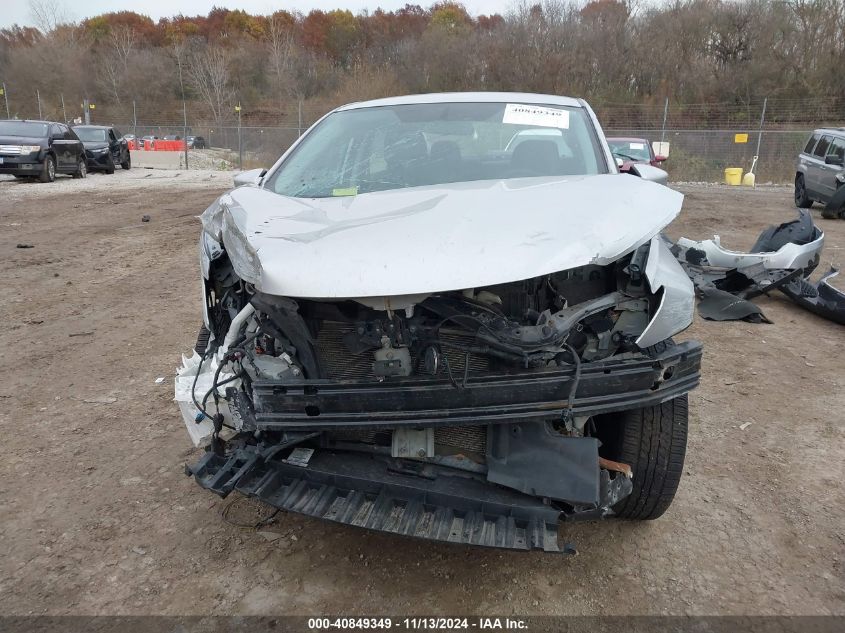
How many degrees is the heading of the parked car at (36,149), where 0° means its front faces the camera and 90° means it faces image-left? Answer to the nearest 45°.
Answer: approximately 45°

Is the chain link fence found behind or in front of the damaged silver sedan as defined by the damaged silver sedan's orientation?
behind

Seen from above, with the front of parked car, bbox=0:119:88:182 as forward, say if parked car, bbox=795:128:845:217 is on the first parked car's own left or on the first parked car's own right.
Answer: on the first parked car's own left

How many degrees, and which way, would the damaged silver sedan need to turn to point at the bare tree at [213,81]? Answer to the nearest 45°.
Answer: approximately 180°

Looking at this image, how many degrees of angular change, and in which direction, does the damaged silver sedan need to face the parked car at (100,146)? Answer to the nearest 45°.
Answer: approximately 135° to its right

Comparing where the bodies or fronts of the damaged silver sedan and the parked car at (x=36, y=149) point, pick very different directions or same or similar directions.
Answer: same or similar directions

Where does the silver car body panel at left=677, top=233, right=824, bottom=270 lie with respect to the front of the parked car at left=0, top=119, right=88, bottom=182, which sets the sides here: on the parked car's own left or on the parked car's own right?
on the parked car's own left

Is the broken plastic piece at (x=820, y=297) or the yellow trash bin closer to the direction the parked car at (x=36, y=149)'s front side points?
the broken plastic piece

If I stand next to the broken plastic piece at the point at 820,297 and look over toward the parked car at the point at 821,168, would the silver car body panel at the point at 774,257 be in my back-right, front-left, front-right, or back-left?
front-left

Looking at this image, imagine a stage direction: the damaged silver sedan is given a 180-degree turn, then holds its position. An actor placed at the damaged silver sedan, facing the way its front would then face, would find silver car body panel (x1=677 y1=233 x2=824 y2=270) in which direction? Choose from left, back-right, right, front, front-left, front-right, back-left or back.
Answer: front-right

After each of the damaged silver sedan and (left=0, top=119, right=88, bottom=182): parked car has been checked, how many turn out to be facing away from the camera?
0

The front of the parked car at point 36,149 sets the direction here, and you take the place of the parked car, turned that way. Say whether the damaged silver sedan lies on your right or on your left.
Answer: on your left

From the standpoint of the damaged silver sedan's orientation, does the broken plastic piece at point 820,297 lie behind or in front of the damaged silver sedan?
behind

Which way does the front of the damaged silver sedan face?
toward the camera
